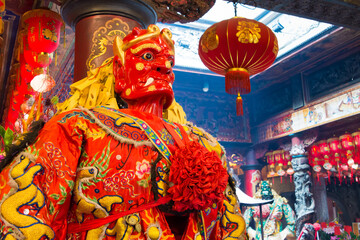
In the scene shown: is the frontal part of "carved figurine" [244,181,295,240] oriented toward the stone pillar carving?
no

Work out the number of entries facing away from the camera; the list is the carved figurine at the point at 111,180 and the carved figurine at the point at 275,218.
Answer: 0

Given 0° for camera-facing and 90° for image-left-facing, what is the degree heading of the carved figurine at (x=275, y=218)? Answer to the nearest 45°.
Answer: approximately 0°

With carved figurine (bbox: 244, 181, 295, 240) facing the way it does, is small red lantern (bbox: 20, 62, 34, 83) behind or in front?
in front

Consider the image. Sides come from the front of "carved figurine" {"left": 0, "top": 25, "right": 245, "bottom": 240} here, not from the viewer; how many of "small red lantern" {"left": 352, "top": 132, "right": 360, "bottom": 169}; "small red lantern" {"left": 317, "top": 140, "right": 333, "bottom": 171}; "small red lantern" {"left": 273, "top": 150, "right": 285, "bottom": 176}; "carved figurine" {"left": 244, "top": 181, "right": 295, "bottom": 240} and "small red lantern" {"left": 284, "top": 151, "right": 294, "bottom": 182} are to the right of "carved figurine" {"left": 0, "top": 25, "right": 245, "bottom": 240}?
0

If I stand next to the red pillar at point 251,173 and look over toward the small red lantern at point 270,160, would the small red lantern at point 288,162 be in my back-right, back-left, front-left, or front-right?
front-right

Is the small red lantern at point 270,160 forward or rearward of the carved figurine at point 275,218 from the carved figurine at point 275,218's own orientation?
rearward

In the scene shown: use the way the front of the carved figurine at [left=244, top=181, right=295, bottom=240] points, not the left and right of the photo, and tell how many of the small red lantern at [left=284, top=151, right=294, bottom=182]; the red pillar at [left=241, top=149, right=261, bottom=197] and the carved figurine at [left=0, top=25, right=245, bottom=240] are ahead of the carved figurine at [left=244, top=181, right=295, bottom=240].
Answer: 1

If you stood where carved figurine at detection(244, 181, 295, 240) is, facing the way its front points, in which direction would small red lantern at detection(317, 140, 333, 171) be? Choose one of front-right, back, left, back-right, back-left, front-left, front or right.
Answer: back-left

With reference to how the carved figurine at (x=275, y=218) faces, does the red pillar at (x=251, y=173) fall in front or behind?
behind

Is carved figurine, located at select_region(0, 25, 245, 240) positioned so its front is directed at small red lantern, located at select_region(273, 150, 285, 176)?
no

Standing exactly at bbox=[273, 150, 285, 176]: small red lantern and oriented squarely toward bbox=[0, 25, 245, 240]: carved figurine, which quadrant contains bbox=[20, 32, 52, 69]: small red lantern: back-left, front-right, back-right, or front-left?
front-right

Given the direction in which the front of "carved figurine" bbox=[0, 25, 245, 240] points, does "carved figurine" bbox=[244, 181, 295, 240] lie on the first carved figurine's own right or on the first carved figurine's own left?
on the first carved figurine's own left

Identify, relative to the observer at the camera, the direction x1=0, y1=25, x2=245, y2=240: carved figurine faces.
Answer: facing the viewer and to the right of the viewer

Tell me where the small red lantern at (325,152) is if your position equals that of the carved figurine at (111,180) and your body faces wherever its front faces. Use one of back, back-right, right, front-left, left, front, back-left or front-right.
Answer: left
